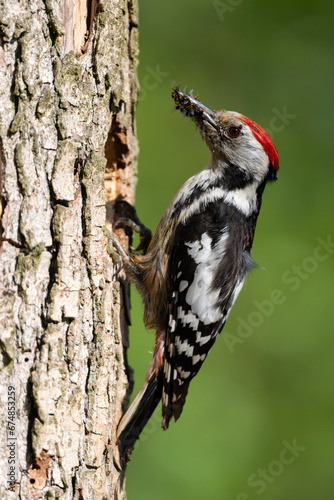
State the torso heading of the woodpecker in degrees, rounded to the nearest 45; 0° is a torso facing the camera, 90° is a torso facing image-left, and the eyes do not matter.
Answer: approximately 90°
